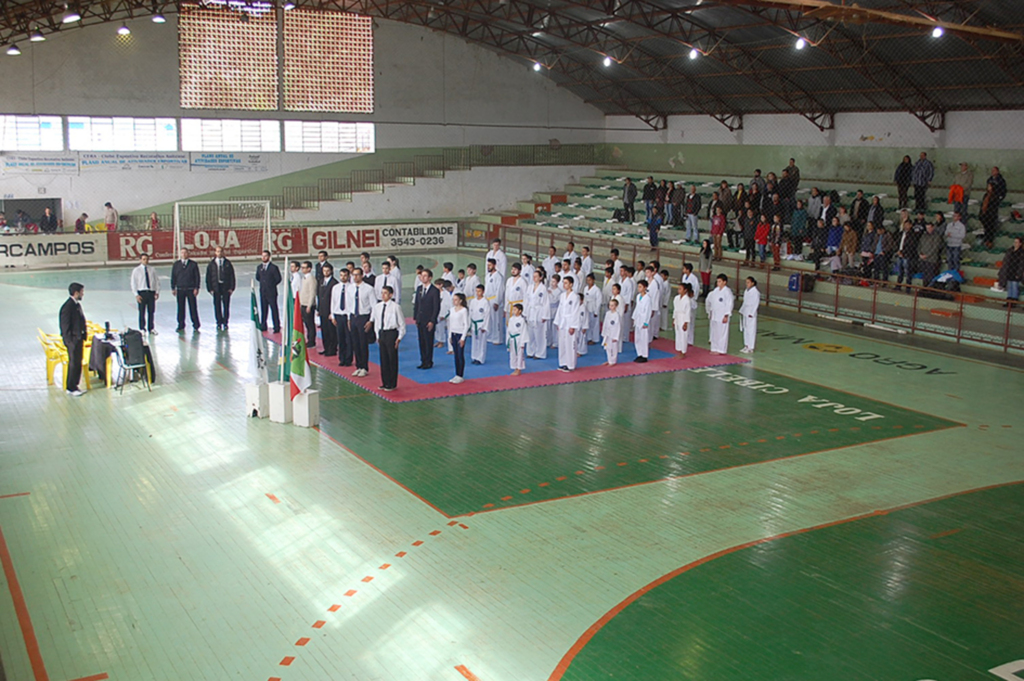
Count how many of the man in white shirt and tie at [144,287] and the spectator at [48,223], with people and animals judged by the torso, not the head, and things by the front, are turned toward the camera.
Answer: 2

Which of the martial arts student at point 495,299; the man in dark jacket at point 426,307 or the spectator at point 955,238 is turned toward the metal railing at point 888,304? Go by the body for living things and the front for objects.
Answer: the spectator

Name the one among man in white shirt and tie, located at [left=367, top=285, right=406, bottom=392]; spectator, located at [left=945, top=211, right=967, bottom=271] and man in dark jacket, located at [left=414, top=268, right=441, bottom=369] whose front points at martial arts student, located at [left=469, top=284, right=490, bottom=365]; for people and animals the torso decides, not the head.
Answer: the spectator

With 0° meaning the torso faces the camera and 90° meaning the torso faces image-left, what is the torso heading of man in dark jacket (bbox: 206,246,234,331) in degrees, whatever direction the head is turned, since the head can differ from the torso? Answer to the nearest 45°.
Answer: approximately 0°

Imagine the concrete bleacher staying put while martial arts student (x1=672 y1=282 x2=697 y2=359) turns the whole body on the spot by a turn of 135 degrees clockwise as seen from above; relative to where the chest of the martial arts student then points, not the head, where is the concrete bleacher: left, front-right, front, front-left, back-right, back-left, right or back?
front

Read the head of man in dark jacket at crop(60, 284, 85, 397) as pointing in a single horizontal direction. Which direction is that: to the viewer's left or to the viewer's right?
to the viewer's right

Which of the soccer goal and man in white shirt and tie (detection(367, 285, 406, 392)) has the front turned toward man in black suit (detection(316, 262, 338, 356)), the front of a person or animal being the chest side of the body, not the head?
the soccer goal

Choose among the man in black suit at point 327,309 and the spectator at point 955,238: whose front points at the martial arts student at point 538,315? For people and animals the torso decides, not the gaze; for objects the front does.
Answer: the spectator
